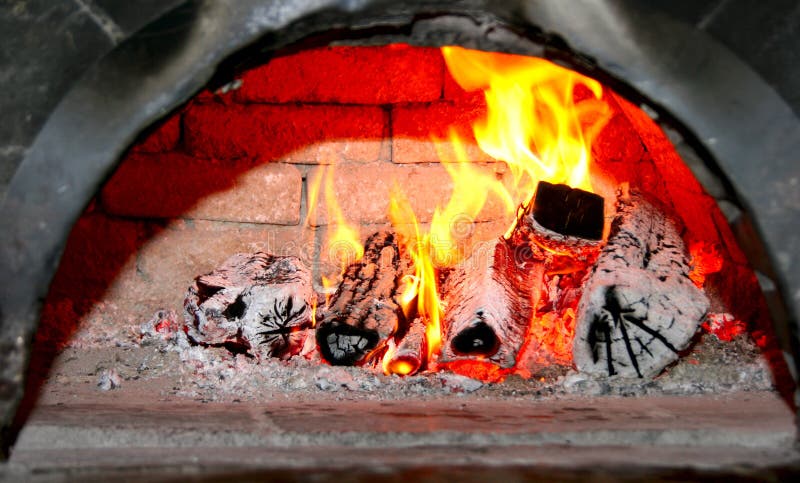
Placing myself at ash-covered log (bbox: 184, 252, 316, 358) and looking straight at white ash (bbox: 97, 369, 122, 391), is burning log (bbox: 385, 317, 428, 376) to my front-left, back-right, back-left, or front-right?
back-left

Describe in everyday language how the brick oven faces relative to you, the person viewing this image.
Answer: facing the viewer
